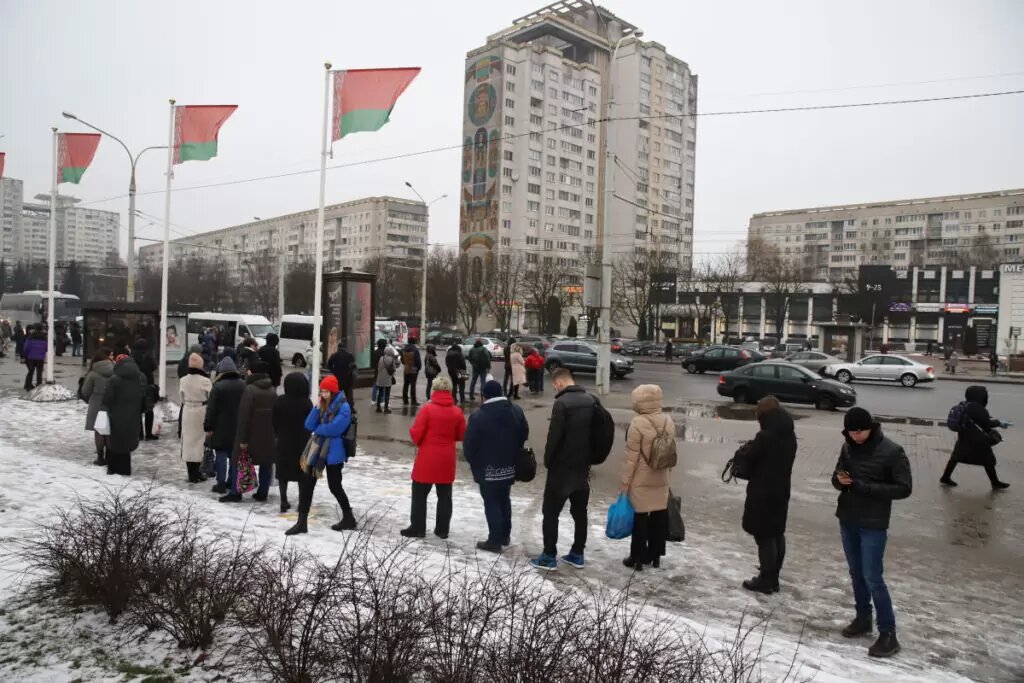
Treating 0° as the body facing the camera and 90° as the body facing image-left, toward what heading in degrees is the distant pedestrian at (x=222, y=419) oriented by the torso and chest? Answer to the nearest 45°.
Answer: approximately 135°

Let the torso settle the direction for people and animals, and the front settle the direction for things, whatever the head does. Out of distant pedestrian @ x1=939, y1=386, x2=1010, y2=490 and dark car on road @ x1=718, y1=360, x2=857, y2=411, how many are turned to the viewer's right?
2

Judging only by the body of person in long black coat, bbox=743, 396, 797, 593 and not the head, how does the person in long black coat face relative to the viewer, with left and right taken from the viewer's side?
facing to the left of the viewer

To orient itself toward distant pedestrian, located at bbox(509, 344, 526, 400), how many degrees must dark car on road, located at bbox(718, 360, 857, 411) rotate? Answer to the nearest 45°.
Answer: approximately 135° to its right

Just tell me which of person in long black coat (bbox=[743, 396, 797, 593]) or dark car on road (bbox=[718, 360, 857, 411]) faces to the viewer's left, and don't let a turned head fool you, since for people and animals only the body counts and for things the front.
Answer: the person in long black coat

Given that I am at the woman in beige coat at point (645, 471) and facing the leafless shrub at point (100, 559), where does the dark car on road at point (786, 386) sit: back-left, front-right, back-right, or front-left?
back-right
